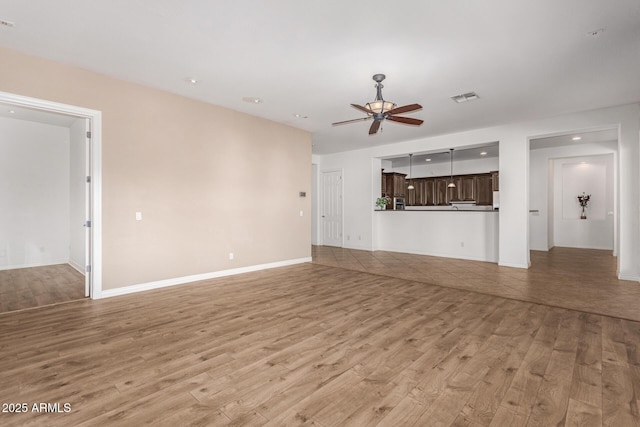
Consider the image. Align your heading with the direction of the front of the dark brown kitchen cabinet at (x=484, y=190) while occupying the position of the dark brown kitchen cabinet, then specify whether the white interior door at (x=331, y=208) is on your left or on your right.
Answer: on your right

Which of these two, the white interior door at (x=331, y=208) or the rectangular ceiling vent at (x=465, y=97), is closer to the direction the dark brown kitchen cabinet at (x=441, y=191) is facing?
the rectangular ceiling vent

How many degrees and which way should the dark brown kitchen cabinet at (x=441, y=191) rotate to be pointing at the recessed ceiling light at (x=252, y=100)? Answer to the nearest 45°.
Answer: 0° — it already faces it

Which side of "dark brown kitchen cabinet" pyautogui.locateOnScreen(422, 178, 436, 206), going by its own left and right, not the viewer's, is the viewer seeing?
front

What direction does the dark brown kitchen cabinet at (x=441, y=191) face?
toward the camera

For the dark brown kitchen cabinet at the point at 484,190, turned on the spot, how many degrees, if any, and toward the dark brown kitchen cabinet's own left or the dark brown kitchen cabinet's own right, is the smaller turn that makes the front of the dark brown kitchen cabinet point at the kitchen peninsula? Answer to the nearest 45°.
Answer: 0° — it already faces it

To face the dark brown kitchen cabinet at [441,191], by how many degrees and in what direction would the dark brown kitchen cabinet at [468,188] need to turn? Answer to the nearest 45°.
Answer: approximately 90° to its right

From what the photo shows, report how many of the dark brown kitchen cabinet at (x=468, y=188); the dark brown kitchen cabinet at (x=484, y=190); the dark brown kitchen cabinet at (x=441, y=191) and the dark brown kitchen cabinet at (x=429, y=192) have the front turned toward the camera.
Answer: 4

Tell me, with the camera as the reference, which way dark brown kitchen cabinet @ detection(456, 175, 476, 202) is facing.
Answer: facing the viewer

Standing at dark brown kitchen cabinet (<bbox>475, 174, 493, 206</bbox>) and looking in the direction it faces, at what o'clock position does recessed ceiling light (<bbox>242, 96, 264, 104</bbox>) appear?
The recessed ceiling light is roughly at 1 o'clock from the dark brown kitchen cabinet.

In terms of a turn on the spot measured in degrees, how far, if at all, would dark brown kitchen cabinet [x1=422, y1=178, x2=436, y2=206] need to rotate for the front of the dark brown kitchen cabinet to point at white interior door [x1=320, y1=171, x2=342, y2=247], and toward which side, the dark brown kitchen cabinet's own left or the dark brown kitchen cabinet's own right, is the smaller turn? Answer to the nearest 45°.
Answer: approximately 45° to the dark brown kitchen cabinet's own right

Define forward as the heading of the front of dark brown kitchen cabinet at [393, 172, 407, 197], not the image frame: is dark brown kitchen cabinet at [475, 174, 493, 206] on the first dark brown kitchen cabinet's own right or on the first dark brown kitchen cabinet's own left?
on the first dark brown kitchen cabinet's own left
